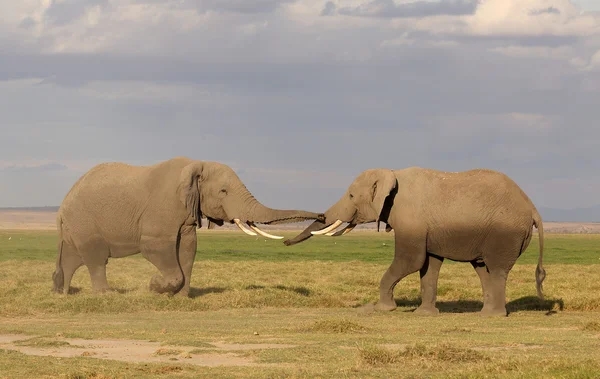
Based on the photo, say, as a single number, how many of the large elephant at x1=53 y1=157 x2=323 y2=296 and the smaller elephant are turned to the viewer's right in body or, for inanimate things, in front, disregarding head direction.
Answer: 1

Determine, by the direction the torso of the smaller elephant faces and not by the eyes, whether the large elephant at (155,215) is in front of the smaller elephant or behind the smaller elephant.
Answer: in front

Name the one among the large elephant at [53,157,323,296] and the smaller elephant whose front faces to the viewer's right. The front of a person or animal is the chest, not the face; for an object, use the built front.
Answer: the large elephant

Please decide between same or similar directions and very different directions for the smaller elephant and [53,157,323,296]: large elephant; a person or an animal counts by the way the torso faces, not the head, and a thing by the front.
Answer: very different directions

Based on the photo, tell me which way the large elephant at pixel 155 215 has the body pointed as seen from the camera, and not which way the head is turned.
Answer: to the viewer's right

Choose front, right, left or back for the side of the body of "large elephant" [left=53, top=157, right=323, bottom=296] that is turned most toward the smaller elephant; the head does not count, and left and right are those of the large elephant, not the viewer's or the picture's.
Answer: front

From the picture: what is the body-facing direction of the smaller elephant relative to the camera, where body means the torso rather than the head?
to the viewer's left
